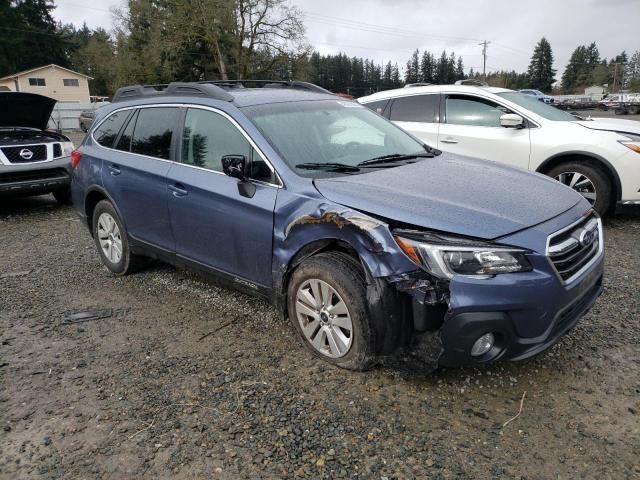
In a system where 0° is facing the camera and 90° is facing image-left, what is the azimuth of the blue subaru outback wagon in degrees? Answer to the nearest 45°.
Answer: approximately 315°

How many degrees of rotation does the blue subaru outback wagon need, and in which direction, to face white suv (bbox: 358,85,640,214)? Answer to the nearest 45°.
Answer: approximately 90° to its left
